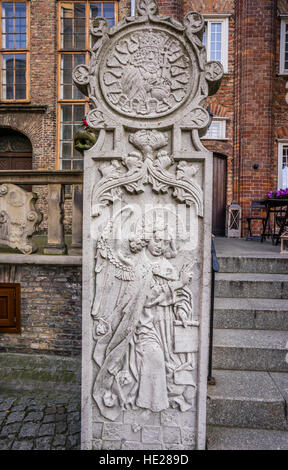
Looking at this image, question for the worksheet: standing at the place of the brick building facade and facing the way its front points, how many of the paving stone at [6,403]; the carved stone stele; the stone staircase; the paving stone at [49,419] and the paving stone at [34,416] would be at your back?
0

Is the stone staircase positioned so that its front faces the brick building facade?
no

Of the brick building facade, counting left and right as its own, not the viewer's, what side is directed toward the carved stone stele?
front

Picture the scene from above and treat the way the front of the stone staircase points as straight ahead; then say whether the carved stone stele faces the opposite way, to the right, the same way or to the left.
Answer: the same way

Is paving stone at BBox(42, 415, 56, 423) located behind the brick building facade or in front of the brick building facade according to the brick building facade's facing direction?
in front

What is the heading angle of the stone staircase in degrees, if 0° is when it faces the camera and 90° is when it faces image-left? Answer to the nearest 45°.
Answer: approximately 0°

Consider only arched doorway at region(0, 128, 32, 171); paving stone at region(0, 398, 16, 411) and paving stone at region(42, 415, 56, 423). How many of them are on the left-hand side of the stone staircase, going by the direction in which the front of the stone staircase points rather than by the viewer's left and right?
0

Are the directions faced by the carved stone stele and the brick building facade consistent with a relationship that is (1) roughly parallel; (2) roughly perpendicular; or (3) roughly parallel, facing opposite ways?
roughly parallel

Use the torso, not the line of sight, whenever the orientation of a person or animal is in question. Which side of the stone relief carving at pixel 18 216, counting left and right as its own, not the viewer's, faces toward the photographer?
front

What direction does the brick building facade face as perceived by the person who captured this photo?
facing the viewer

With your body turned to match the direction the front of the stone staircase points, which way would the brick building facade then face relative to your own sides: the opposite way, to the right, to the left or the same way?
the same way

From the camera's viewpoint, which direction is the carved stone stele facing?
toward the camera

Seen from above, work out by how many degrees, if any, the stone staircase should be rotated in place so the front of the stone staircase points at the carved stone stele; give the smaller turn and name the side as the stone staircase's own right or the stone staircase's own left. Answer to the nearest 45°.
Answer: approximately 45° to the stone staircase's own right
